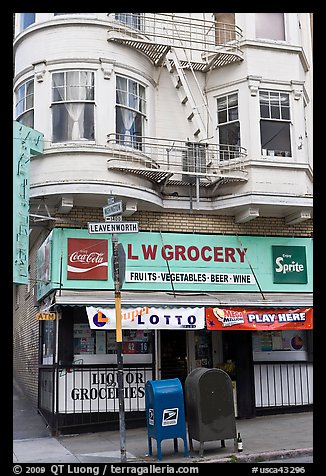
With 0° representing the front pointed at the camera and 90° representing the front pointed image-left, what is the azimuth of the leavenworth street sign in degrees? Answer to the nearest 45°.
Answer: approximately 0°

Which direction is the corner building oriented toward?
toward the camera

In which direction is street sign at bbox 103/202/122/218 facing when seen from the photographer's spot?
facing the viewer and to the left of the viewer

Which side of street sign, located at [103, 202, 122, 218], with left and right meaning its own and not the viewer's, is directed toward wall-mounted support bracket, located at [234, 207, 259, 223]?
back

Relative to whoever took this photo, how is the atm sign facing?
facing the viewer

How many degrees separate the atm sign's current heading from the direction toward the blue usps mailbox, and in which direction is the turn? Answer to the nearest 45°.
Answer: approximately 45° to its left

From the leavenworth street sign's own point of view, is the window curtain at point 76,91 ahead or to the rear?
to the rear

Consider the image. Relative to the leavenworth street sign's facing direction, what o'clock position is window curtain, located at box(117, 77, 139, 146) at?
The window curtain is roughly at 6 o'clock from the leavenworth street sign.
